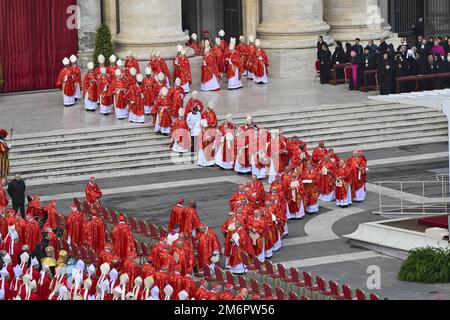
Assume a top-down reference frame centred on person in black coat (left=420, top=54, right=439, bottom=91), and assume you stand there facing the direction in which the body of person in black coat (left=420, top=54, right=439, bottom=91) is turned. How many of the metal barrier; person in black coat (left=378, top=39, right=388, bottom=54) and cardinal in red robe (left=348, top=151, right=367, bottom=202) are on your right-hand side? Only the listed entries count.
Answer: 1

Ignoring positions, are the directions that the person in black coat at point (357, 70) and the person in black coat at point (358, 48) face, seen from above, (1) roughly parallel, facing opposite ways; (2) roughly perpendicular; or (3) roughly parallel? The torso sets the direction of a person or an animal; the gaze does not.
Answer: roughly parallel

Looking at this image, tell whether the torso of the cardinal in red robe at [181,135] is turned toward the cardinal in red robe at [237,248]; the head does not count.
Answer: yes

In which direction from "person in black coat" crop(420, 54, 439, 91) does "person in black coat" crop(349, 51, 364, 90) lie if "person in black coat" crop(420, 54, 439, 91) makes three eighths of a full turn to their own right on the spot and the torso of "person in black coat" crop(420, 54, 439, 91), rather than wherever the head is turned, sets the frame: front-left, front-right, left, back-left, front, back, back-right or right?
left

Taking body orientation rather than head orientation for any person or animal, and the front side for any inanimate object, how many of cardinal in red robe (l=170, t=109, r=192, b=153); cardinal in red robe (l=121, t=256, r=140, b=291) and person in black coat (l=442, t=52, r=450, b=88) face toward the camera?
2

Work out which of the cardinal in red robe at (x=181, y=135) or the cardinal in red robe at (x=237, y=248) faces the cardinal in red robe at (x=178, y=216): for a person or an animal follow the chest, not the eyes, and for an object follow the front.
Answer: the cardinal in red robe at (x=181, y=135)

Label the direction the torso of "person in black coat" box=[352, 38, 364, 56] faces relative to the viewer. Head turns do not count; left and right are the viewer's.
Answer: facing the viewer and to the left of the viewer

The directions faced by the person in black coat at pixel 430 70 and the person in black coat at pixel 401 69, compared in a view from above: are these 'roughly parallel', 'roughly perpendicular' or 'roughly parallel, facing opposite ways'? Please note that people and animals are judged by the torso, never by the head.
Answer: roughly parallel

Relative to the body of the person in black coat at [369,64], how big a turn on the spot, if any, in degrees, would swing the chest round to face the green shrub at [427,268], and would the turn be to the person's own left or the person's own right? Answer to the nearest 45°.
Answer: approximately 45° to the person's own left

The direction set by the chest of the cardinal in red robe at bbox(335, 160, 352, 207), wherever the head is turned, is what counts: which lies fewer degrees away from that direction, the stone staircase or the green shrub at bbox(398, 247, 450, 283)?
the green shrub

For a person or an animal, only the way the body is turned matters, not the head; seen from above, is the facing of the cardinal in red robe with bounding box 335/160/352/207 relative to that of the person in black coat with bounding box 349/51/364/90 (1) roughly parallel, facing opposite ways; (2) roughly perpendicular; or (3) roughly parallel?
roughly parallel

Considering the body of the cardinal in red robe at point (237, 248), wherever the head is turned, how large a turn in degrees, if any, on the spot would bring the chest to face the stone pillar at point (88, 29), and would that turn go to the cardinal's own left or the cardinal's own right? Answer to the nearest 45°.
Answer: approximately 135° to the cardinal's own right

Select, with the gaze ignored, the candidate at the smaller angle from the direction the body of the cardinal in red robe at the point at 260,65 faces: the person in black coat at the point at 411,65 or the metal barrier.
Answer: the metal barrier

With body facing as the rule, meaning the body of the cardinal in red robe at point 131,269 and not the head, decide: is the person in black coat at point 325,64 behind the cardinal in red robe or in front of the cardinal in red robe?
in front
